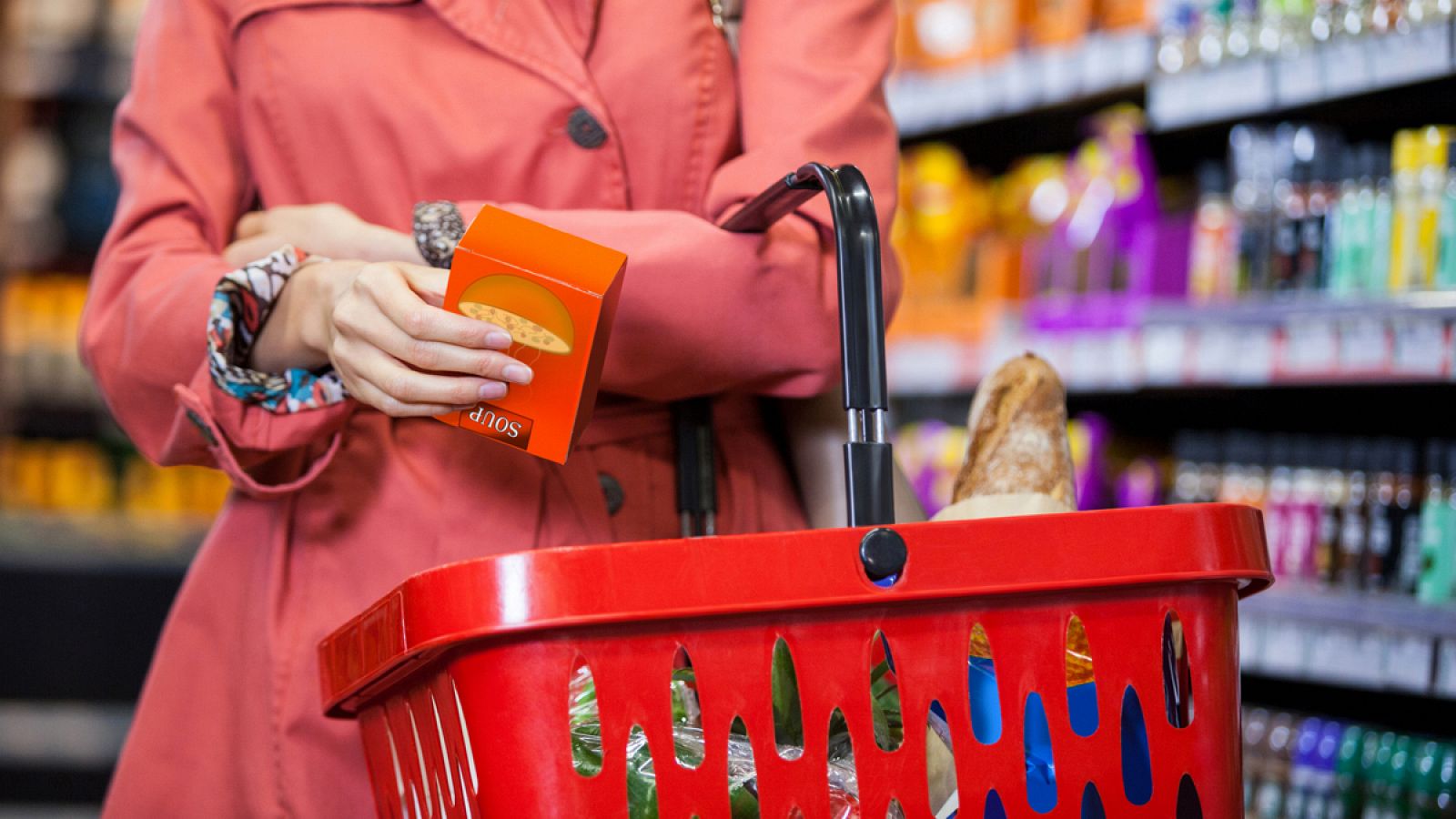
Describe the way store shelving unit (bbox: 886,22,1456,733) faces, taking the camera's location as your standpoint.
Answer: facing the viewer and to the left of the viewer

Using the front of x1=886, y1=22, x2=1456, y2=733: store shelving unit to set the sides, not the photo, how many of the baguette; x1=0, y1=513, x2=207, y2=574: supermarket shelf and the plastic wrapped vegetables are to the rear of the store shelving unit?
0

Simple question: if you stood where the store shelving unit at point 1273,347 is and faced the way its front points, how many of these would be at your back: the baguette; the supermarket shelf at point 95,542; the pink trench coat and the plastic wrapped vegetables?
0

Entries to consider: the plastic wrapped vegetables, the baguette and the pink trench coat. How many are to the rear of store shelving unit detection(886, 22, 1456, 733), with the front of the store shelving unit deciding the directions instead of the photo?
0

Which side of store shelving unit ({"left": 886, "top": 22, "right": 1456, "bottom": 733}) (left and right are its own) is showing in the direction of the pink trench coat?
front

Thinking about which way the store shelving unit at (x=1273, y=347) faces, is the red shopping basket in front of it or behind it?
in front

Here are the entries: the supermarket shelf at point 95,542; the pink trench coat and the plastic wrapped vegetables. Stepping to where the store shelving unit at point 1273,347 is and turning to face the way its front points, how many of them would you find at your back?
0

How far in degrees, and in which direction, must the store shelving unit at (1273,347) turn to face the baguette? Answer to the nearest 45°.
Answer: approximately 45° to its left

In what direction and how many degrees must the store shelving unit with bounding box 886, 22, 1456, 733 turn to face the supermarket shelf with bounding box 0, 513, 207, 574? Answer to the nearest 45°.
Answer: approximately 45° to its right
